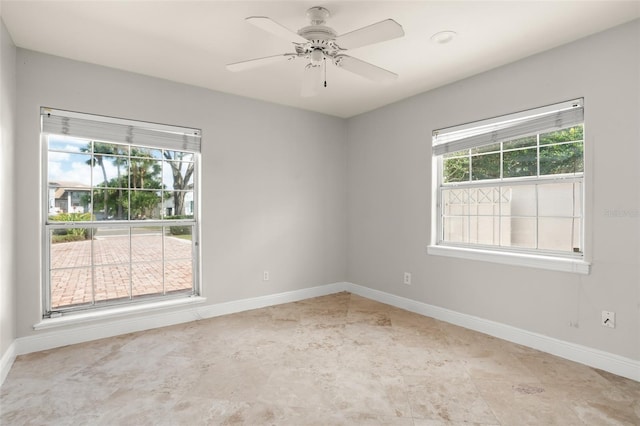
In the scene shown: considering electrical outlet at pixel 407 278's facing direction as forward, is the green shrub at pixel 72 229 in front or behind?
in front

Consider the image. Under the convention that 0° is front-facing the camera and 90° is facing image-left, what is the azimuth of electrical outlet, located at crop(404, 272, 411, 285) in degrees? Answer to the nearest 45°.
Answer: approximately 45°

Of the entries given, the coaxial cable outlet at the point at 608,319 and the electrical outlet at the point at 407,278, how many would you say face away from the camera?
0

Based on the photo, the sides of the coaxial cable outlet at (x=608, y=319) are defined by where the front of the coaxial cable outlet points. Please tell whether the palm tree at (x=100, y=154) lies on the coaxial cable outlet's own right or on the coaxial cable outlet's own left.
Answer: on the coaxial cable outlet's own right

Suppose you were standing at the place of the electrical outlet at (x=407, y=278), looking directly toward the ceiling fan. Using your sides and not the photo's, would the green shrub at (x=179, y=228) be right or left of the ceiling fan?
right

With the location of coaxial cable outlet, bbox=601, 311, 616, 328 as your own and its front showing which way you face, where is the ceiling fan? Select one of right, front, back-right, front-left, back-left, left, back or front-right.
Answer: front-right

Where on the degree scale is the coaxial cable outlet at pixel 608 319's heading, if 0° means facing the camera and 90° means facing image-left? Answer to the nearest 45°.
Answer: approximately 0°

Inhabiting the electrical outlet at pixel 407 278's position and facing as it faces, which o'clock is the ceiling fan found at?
The ceiling fan is roughly at 11 o'clock from the electrical outlet.

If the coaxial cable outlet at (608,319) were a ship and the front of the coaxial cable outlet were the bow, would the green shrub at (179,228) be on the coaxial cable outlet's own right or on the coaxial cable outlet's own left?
on the coaxial cable outlet's own right

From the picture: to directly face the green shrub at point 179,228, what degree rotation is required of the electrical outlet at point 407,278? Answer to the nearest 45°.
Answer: approximately 45° to its right

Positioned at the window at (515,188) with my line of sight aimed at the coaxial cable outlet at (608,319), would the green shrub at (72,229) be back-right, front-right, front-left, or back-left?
back-right

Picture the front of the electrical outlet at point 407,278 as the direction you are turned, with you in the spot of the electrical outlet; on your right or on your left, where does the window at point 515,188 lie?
on your left
